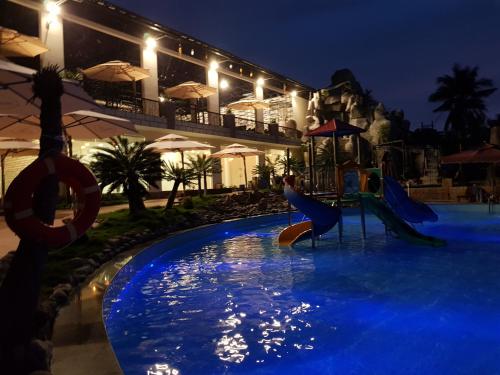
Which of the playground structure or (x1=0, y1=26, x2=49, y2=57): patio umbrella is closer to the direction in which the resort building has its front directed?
the playground structure

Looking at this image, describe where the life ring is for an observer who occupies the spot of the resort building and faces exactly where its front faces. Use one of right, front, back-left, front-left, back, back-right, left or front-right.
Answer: front-right

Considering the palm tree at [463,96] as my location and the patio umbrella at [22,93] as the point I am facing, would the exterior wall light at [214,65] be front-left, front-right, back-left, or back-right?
front-right

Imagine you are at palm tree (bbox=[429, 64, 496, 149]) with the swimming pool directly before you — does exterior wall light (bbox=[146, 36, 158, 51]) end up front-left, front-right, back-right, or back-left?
front-right

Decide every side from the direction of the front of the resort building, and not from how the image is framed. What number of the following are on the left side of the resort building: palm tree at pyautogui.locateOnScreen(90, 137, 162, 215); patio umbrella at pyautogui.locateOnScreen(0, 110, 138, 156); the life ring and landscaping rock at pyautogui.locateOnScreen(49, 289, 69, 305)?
0

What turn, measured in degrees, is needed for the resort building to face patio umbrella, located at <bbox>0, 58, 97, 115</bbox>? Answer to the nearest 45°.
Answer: approximately 45° to its right

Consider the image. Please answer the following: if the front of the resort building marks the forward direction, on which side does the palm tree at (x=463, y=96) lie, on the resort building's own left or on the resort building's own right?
on the resort building's own left

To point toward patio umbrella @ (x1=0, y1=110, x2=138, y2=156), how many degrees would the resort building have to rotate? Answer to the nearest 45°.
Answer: approximately 45° to its right

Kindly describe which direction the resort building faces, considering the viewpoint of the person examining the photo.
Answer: facing the viewer and to the right of the viewer

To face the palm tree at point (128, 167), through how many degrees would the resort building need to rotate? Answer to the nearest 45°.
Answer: approximately 45° to its right
